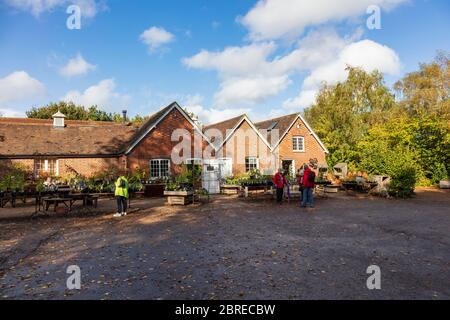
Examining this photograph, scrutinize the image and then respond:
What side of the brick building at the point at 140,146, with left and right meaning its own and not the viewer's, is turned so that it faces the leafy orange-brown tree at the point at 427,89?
left

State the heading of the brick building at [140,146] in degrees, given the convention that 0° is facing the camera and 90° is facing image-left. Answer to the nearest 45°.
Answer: approximately 0°

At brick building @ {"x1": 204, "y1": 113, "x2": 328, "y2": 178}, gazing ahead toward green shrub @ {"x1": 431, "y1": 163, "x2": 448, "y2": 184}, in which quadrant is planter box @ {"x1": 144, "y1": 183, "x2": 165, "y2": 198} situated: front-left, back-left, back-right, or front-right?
back-right

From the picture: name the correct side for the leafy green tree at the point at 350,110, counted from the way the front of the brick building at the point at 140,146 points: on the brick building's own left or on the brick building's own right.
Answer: on the brick building's own left

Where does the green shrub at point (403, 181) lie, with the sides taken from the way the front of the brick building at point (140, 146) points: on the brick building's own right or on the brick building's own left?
on the brick building's own left

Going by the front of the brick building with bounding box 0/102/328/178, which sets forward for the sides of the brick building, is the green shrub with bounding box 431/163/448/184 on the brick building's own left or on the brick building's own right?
on the brick building's own left

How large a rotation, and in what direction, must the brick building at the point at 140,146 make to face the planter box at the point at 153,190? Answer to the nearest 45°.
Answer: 0° — it already faces it

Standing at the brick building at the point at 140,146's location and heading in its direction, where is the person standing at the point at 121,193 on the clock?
The person standing is roughly at 12 o'clock from the brick building.
